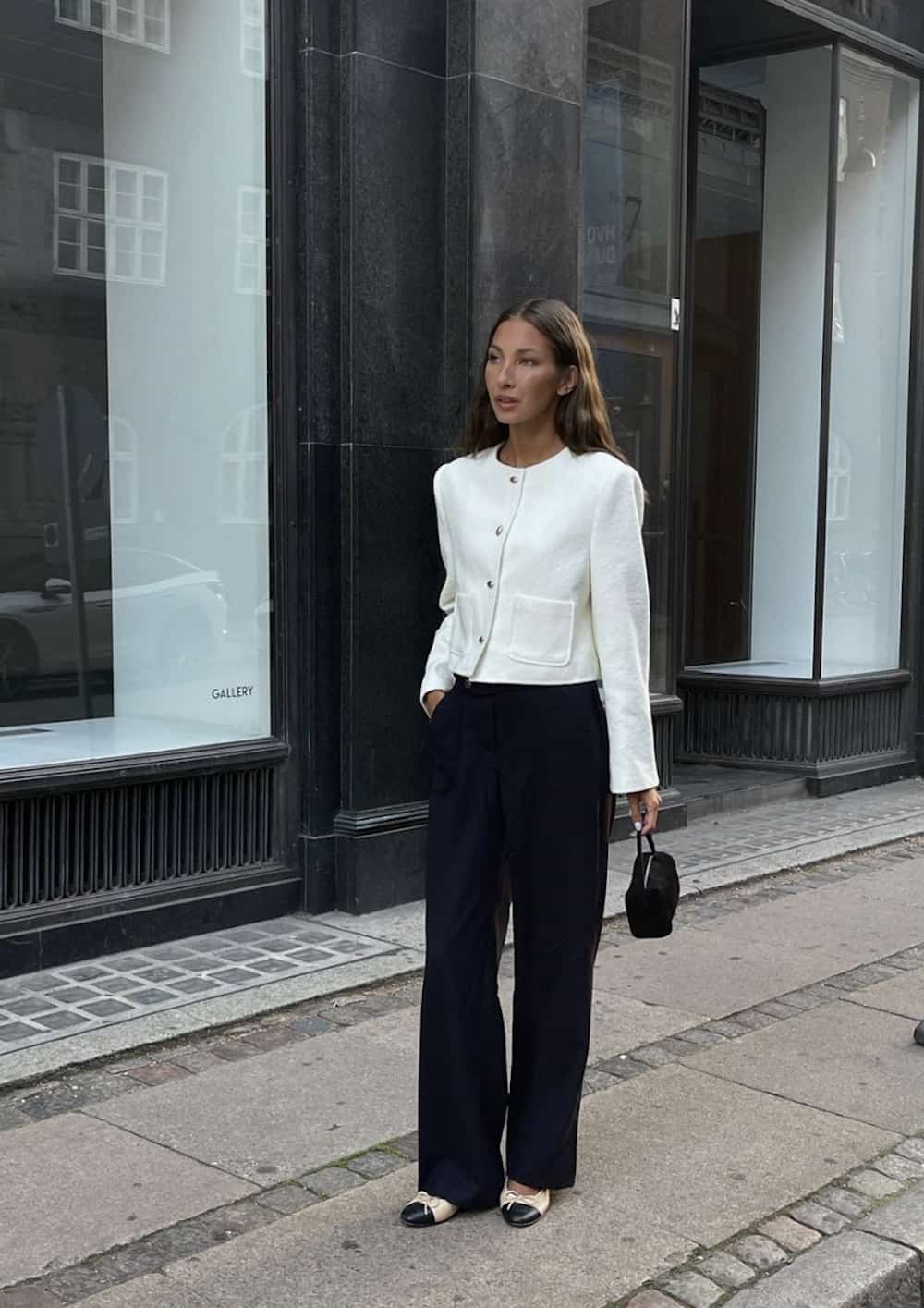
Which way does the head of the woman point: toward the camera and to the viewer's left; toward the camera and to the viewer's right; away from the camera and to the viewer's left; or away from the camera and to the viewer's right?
toward the camera and to the viewer's left

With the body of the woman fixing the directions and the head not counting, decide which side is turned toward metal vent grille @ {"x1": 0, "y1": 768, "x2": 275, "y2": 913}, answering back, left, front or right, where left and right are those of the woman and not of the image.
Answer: right

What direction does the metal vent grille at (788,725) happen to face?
toward the camera

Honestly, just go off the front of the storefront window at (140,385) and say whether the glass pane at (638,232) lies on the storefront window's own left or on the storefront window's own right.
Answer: on the storefront window's own left

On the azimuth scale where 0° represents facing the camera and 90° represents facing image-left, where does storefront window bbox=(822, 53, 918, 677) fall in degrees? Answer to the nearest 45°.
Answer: approximately 315°

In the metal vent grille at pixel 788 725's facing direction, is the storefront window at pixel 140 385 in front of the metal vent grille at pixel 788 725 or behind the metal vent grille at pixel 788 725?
in front

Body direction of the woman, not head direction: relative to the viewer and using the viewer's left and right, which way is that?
facing the viewer and to the left of the viewer

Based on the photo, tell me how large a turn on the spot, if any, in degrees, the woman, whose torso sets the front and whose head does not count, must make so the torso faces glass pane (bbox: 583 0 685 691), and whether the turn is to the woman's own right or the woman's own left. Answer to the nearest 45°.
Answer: approximately 135° to the woman's own right

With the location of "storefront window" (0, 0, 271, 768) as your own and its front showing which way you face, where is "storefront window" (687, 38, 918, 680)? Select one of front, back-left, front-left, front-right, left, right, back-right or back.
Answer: left

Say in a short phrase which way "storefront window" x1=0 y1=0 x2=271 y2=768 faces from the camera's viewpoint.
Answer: facing the viewer and to the right of the viewer

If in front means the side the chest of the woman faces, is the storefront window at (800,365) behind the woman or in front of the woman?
behind
